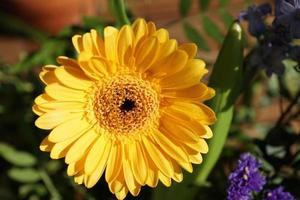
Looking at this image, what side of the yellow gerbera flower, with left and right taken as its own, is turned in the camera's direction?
front
